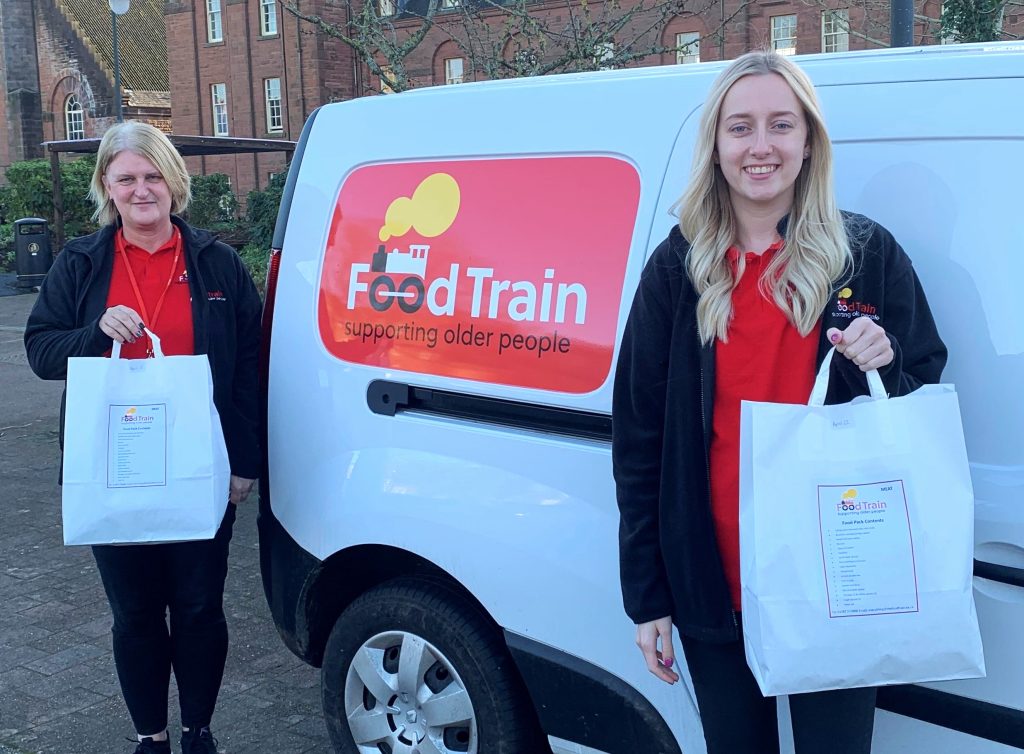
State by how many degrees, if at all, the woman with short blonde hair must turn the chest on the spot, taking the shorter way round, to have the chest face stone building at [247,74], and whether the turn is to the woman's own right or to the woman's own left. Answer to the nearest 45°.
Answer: approximately 180°

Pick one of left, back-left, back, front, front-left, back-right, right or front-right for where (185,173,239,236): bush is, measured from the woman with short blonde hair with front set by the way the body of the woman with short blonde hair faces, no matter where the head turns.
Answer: back

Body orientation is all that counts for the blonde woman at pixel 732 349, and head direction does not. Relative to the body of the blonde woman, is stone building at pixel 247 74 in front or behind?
behind

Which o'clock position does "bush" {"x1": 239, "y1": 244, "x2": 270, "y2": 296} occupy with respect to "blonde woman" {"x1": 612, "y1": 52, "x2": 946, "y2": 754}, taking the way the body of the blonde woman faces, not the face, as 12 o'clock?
The bush is roughly at 5 o'clock from the blonde woman.

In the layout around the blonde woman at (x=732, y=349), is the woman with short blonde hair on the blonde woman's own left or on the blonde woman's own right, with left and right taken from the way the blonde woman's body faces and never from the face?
on the blonde woman's own right

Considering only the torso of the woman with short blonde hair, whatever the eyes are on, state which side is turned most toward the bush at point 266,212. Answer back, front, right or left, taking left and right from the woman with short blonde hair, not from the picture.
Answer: back

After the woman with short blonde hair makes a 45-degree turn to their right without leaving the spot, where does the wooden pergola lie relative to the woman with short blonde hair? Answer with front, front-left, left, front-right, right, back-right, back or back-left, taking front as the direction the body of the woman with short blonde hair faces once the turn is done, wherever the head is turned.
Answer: back-right

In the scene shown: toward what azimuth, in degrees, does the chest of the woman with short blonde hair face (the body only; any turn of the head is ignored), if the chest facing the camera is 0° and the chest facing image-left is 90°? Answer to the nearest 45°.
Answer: approximately 0°

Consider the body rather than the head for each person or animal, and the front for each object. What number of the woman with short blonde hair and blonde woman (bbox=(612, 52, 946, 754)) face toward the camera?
2

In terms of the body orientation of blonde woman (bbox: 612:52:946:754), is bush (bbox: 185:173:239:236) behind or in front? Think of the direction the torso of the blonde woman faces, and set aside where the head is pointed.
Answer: behind
